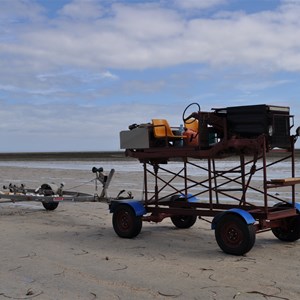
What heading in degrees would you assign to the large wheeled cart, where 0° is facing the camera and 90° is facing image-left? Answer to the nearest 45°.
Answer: approximately 315°

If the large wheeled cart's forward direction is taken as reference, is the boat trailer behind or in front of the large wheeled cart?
behind

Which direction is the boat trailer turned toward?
to the viewer's right

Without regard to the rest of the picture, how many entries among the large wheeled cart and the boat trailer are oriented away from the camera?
0
